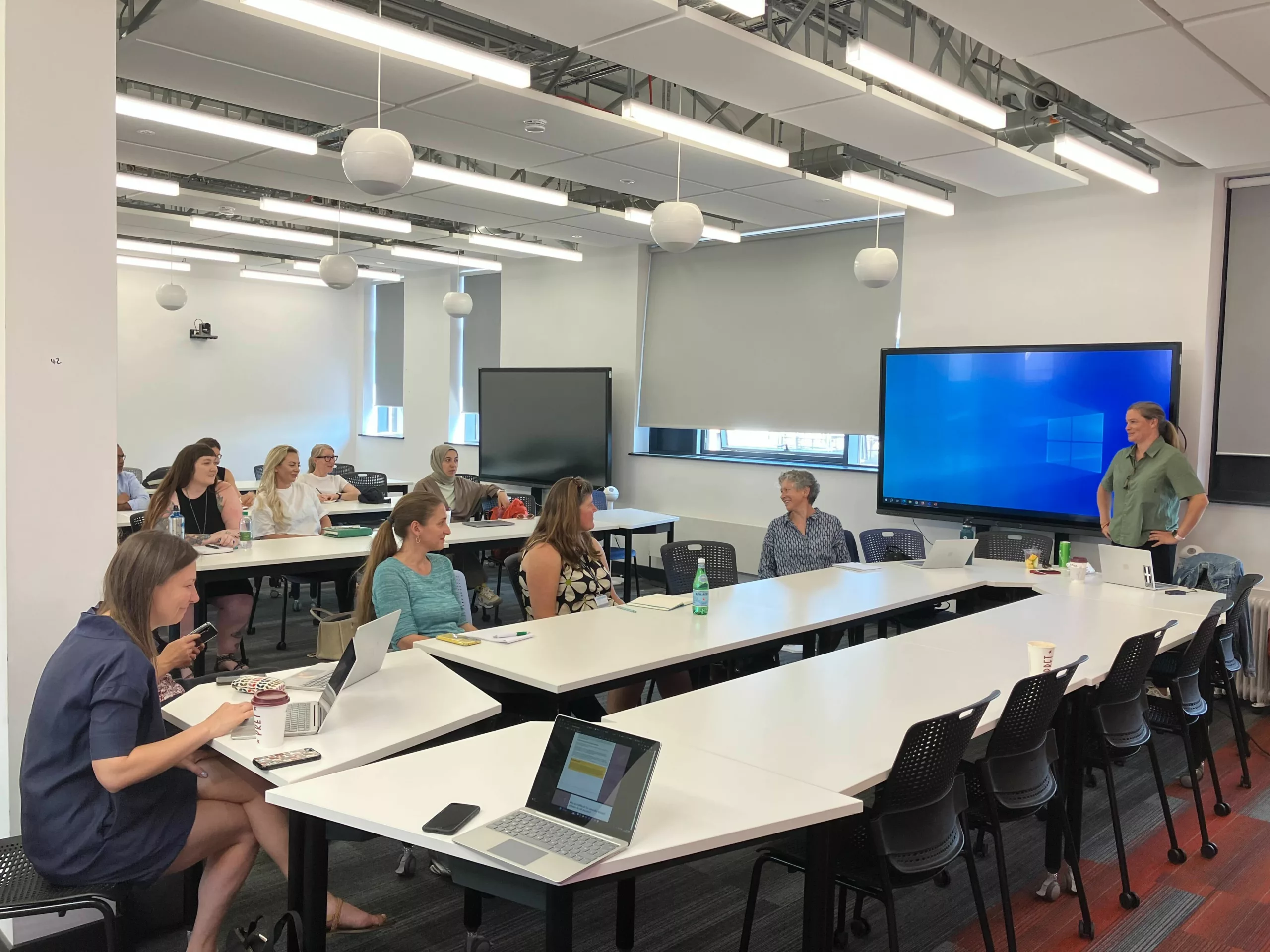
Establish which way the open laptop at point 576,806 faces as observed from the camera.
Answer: facing the viewer and to the left of the viewer

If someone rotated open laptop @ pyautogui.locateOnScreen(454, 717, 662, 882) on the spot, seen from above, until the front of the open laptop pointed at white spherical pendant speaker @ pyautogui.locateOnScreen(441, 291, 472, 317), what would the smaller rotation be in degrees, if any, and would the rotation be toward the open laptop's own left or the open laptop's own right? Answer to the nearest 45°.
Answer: approximately 135° to the open laptop's own right

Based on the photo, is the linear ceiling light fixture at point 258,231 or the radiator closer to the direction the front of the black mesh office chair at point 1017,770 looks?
the linear ceiling light fixture

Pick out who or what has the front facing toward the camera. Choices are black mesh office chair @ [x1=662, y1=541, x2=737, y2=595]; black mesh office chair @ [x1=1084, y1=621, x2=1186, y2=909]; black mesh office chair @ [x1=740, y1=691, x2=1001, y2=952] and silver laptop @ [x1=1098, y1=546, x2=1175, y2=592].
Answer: black mesh office chair @ [x1=662, y1=541, x2=737, y2=595]

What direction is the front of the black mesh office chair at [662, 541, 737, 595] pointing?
toward the camera

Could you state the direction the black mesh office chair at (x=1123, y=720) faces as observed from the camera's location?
facing away from the viewer and to the left of the viewer

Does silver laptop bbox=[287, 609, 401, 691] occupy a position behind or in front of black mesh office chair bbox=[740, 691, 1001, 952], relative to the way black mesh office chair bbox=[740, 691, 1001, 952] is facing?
in front

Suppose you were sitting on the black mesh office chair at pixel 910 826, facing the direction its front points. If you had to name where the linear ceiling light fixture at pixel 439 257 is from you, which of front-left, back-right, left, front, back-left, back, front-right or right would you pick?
front

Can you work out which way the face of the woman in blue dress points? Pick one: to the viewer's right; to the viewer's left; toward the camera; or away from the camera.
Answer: to the viewer's right

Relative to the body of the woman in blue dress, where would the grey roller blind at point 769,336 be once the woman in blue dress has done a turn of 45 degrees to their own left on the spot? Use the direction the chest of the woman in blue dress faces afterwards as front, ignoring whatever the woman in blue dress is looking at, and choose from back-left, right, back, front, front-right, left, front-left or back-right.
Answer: front

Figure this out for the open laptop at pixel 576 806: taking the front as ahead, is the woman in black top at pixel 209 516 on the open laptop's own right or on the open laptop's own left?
on the open laptop's own right

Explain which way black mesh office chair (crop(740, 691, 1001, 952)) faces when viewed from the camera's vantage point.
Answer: facing away from the viewer and to the left of the viewer

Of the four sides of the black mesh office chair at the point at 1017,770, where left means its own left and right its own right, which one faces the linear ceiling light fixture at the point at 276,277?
front

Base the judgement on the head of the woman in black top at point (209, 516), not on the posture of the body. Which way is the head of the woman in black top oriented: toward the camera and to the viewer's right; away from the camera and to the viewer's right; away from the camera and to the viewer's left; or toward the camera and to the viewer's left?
toward the camera and to the viewer's right

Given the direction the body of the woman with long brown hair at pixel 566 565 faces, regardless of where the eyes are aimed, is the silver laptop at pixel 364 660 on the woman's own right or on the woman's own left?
on the woman's own right

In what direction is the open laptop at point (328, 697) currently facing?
to the viewer's left

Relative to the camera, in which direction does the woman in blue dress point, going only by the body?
to the viewer's right

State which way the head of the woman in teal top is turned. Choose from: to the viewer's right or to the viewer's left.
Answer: to the viewer's right

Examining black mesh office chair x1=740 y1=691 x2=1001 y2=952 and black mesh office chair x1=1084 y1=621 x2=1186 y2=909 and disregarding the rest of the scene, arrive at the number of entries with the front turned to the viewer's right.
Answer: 0

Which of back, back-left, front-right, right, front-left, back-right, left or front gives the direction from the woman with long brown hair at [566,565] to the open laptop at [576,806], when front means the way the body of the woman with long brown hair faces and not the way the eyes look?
front-right
